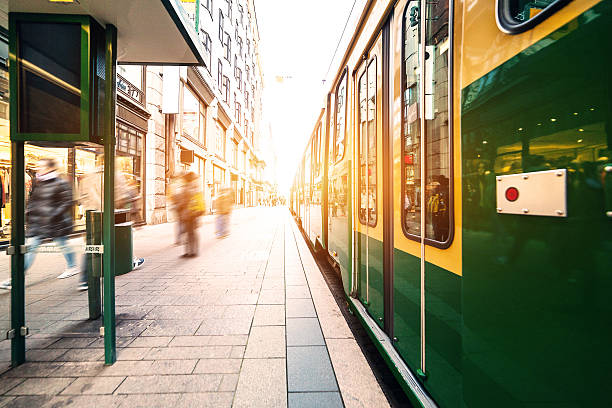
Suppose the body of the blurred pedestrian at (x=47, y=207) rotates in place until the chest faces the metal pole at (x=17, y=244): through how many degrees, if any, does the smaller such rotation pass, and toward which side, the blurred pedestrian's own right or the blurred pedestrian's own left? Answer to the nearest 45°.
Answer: approximately 90° to the blurred pedestrian's own left

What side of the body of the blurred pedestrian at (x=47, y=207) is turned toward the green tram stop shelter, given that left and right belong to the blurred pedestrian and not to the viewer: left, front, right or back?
left

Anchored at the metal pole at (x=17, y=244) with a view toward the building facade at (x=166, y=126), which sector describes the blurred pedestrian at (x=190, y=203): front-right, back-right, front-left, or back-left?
front-right

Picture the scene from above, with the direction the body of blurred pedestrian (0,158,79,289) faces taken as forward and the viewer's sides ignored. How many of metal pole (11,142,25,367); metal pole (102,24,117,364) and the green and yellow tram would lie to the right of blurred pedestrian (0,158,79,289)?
0

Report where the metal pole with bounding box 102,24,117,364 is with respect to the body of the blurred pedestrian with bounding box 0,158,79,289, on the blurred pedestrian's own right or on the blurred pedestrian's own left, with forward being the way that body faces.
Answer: on the blurred pedestrian's own left

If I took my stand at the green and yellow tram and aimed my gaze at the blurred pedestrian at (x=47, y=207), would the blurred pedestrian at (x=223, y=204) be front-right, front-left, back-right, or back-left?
front-right

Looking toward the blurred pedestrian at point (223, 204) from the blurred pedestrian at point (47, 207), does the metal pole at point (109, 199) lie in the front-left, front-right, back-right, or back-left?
back-right

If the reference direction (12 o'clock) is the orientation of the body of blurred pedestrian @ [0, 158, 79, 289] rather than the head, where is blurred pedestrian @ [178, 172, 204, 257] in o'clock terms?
blurred pedestrian @ [178, 172, 204, 257] is roughly at 5 o'clock from blurred pedestrian @ [0, 158, 79, 289].

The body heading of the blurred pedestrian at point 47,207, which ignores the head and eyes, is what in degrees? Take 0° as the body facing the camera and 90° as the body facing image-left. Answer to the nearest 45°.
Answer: approximately 90°

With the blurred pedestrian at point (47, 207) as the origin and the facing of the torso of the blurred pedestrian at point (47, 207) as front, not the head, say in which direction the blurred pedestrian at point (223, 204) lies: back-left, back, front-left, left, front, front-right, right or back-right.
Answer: back-right
